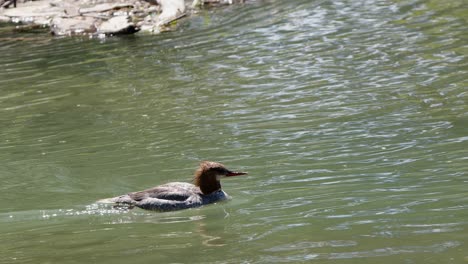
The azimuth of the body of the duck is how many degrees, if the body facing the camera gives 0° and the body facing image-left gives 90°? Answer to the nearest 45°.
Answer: approximately 270°

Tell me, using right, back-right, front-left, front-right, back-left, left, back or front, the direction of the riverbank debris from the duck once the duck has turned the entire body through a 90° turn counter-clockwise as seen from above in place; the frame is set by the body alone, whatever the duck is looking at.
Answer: front
